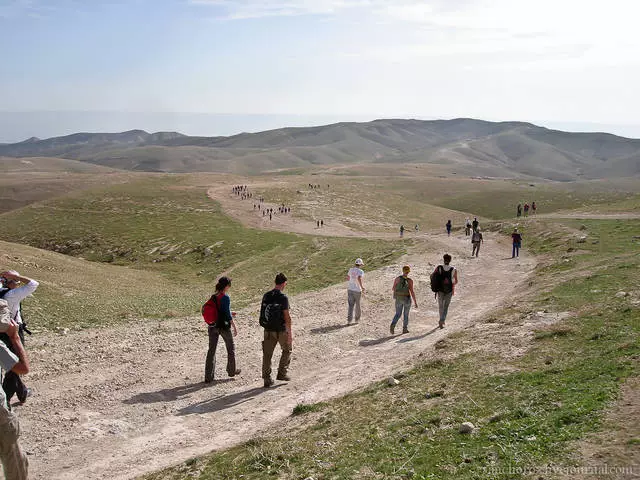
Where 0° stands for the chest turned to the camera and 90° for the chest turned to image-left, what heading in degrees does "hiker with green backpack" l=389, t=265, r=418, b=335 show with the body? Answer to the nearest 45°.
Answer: approximately 225°

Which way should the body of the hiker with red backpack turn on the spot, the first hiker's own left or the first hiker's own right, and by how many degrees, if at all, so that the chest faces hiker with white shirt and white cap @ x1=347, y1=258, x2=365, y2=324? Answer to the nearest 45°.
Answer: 0° — they already face them

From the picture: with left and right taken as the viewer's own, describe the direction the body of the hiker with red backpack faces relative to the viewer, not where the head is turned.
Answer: facing away from the viewer and to the right of the viewer

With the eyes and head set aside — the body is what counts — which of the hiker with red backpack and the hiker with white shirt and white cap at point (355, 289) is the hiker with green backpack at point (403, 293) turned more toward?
the hiker with white shirt and white cap

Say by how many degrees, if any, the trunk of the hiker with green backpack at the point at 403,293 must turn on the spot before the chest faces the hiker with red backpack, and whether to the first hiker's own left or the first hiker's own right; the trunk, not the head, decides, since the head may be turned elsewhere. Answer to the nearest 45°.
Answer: approximately 180°
